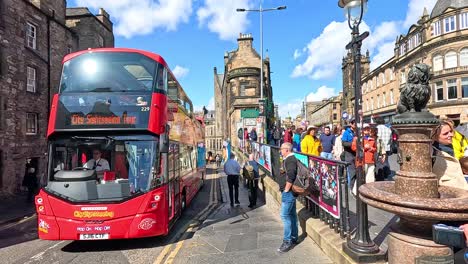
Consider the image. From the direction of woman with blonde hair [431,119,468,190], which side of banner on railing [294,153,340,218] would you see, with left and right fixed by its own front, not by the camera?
left

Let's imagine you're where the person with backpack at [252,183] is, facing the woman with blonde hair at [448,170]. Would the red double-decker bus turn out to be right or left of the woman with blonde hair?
right

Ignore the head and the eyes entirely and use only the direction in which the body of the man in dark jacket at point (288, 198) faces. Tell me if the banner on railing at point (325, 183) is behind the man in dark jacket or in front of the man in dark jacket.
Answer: behind

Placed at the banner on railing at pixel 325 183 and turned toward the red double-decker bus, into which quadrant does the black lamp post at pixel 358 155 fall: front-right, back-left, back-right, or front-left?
back-left

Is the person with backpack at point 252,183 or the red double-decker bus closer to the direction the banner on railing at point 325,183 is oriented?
the red double-decker bus

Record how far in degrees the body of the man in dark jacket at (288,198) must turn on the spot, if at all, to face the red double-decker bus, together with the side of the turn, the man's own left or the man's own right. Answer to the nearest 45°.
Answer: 0° — they already face it

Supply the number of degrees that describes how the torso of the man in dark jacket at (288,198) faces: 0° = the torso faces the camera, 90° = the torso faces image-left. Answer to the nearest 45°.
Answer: approximately 90°

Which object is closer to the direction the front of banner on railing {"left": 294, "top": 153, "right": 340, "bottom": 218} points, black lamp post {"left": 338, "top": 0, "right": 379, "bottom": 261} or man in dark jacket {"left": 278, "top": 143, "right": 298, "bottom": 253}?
the man in dark jacket

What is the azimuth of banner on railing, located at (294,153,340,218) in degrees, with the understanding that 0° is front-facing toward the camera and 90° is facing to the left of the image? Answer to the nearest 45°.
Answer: approximately 45°
